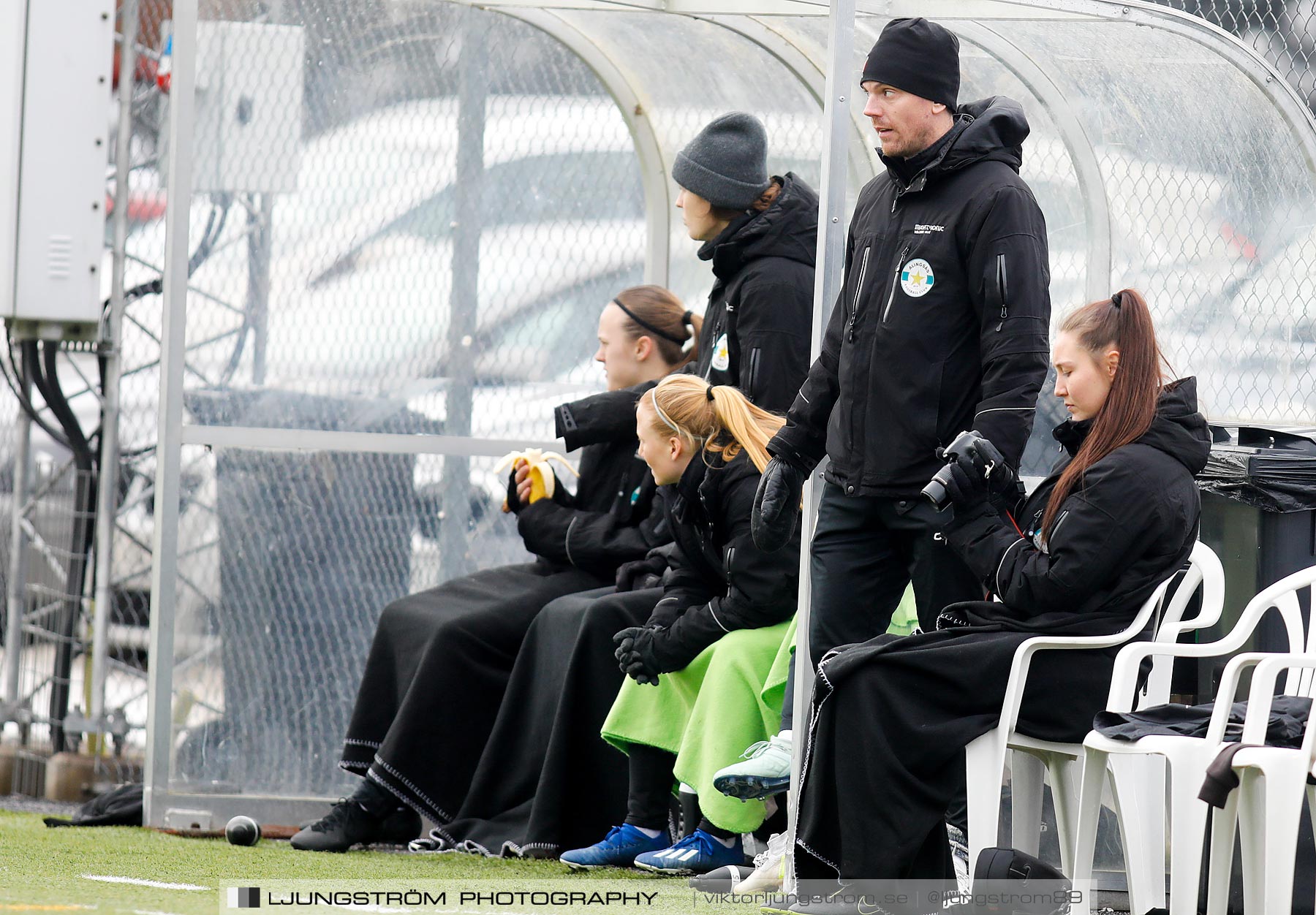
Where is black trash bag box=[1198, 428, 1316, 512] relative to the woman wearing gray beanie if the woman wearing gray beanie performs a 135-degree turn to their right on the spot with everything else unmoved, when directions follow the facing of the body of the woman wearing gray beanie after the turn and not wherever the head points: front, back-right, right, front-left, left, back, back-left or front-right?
right

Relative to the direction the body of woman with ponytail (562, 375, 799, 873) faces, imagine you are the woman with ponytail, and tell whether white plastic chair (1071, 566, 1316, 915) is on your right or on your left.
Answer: on your left

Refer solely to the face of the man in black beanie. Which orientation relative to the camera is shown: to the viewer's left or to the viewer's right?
to the viewer's left

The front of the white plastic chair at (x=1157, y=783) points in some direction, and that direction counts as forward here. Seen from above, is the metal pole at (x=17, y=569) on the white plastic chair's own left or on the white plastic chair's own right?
on the white plastic chair's own right

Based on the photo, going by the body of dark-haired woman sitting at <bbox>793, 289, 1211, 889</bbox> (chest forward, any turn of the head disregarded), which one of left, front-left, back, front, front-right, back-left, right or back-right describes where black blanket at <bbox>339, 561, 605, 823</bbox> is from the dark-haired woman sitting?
front-right

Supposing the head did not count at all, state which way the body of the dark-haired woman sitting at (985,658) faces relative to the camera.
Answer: to the viewer's left

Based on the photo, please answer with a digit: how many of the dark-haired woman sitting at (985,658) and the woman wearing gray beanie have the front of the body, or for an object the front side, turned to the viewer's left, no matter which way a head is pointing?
2

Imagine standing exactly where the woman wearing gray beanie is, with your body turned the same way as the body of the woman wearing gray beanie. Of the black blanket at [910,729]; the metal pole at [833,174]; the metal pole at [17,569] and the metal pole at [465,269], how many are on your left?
2

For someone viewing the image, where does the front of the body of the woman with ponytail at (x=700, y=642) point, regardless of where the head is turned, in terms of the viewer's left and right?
facing to the left of the viewer

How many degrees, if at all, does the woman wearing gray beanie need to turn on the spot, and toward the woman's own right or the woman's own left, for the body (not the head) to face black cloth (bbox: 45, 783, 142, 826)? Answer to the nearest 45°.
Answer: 0° — they already face it

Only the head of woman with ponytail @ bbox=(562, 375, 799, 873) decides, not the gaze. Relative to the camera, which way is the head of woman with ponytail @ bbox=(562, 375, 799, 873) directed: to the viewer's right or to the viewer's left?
to the viewer's left

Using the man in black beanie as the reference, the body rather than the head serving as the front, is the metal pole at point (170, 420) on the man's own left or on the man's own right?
on the man's own right

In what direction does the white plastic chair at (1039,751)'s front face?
to the viewer's left

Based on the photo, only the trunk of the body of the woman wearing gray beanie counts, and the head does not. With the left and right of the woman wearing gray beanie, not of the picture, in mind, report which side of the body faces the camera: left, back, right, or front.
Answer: left
